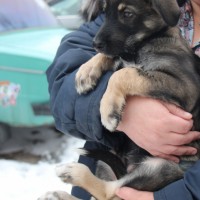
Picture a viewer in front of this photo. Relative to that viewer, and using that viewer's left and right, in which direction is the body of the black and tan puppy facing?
facing the viewer and to the left of the viewer

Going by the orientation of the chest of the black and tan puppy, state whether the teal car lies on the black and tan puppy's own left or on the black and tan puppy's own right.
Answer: on the black and tan puppy's own right

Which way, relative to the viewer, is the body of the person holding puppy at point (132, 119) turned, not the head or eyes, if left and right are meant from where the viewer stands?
facing the viewer

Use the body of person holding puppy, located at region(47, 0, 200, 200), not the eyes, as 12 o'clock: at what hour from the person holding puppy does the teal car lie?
The teal car is roughly at 5 o'clock from the person holding puppy.
